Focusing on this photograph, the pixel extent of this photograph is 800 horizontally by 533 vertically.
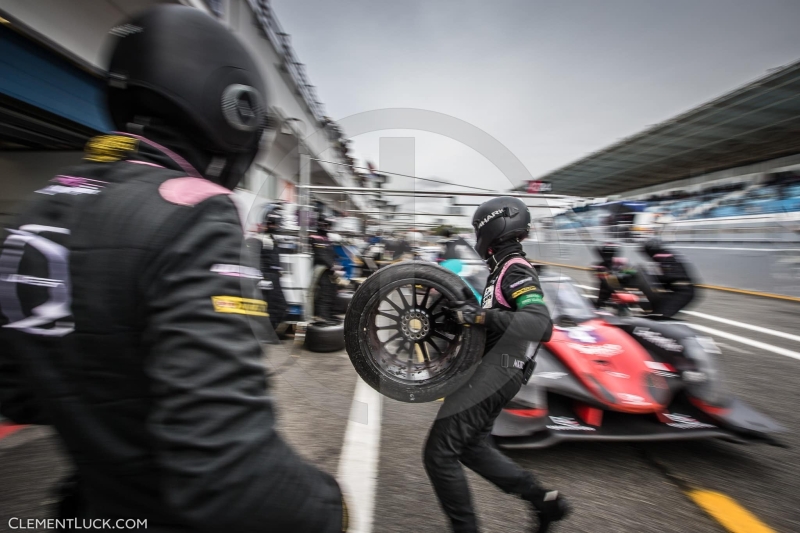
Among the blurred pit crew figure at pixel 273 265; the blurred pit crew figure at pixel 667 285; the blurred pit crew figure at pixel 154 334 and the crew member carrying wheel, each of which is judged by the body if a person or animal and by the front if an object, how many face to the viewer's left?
2

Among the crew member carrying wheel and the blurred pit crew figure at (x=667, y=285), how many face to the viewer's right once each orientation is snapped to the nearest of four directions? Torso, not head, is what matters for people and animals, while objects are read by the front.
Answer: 0

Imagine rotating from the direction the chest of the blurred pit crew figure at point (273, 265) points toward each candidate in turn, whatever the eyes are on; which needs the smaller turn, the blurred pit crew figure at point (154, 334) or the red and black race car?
the red and black race car

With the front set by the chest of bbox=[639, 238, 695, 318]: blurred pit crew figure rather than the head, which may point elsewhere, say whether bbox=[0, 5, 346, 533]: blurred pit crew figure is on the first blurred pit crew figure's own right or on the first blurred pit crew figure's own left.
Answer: on the first blurred pit crew figure's own left

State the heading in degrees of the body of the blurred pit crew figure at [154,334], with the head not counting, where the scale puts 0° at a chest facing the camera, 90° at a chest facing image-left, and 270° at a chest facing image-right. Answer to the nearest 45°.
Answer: approximately 225°

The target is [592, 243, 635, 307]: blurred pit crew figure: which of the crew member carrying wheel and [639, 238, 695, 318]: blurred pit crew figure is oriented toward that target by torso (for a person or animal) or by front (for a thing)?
[639, 238, 695, 318]: blurred pit crew figure

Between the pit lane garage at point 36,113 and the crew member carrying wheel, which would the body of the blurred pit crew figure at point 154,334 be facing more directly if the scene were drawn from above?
the crew member carrying wheel

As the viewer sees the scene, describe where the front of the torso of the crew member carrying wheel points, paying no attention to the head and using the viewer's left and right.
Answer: facing to the left of the viewer

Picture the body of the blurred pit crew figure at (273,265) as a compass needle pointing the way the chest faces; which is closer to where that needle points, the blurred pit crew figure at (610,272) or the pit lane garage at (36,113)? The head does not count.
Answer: the blurred pit crew figure

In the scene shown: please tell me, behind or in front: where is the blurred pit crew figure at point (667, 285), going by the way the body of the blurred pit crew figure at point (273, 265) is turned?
in front

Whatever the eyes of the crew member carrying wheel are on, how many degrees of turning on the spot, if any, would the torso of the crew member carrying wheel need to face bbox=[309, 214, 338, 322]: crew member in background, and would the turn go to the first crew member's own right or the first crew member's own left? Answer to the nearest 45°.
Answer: approximately 45° to the first crew member's own right

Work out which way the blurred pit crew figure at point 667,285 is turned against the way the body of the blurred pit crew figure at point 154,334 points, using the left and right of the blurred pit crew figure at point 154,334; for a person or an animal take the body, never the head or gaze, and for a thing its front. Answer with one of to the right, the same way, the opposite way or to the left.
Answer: to the left
